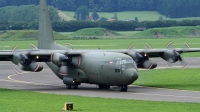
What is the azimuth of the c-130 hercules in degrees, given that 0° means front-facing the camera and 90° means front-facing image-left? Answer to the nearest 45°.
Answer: approximately 315°
